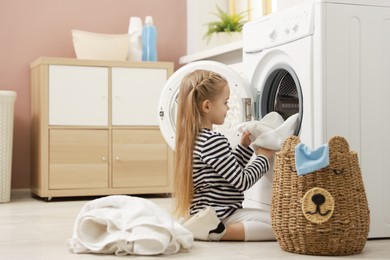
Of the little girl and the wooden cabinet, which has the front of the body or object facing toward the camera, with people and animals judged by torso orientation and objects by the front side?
the wooden cabinet

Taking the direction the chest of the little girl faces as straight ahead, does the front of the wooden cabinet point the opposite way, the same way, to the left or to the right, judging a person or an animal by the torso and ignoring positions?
to the right

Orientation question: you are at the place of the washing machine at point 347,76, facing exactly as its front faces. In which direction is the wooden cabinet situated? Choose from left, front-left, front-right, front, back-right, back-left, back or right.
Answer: right

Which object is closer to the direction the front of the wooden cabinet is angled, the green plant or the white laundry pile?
the white laundry pile

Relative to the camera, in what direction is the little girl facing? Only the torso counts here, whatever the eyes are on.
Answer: to the viewer's right

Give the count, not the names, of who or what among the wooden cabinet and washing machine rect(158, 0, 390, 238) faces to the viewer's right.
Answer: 0

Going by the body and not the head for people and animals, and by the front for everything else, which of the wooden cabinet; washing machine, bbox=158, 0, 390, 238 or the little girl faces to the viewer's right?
the little girl

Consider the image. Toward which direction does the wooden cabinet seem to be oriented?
toward the camera

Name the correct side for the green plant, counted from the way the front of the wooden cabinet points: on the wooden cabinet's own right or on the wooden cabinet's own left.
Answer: on the wooden cabinet's own left

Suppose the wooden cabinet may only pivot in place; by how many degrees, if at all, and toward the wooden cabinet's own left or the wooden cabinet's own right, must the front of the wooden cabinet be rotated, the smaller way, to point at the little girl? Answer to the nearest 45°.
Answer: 0° — it already faces them

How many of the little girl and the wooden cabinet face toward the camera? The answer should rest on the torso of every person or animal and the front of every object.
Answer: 1

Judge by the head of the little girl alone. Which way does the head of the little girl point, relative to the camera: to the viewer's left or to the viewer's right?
to the viewer's right

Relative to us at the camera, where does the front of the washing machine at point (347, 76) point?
facing the viewer and to the left of the viewer

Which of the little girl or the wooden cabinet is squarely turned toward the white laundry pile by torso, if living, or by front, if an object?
the wooden cabinet
